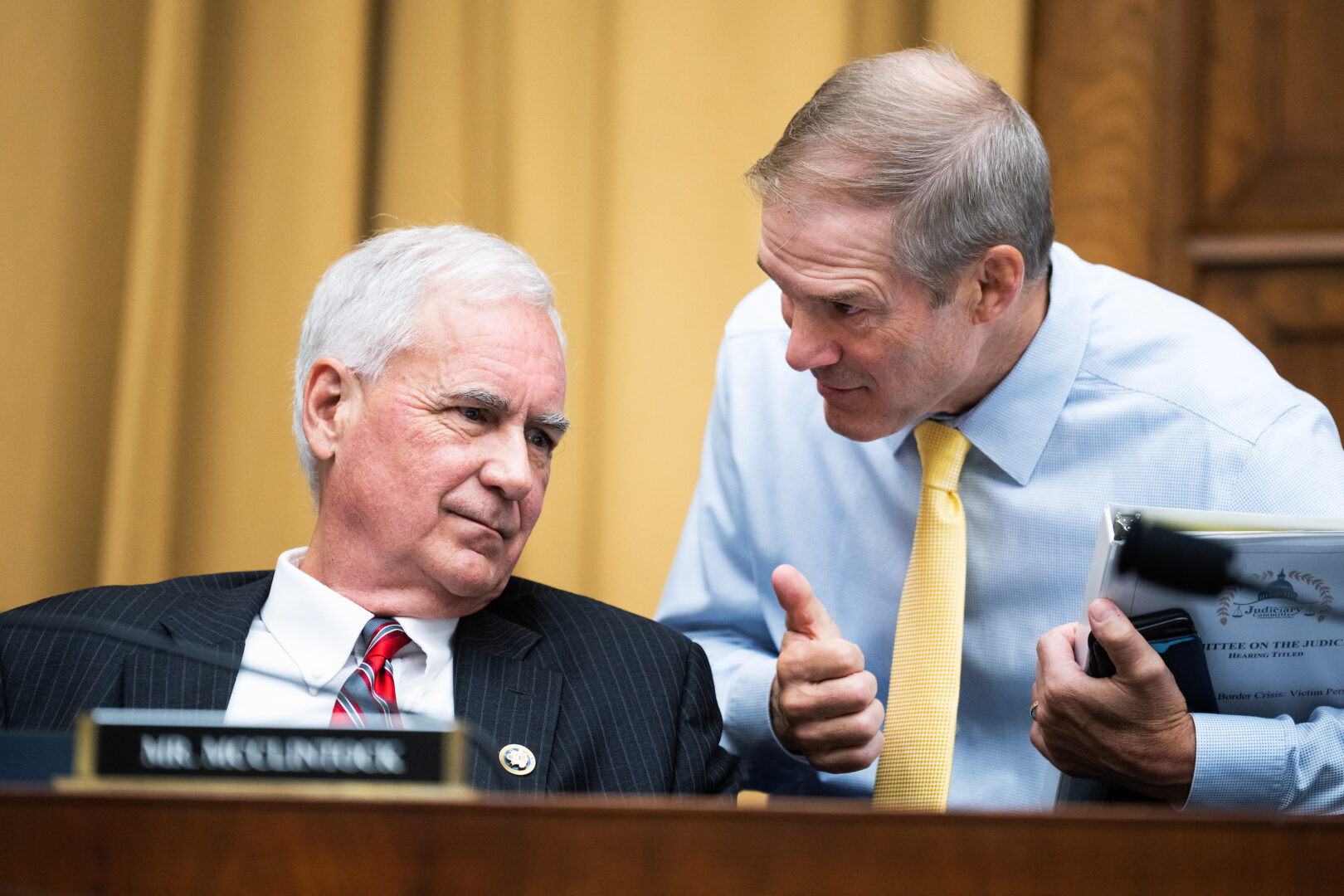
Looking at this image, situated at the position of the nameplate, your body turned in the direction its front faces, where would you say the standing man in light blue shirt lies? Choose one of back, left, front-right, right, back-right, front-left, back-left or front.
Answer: back-left

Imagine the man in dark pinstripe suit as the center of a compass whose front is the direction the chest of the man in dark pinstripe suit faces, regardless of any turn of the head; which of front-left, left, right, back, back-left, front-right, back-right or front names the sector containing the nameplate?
front

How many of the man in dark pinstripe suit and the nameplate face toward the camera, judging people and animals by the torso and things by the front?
2

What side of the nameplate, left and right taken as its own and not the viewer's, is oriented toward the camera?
front

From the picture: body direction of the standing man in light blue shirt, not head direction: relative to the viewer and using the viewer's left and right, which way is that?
facing the viewer and to the left of the viewer

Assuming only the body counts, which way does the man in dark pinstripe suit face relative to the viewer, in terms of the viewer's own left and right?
facing the viewer

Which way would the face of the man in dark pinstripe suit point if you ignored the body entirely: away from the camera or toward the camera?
toward the camera
